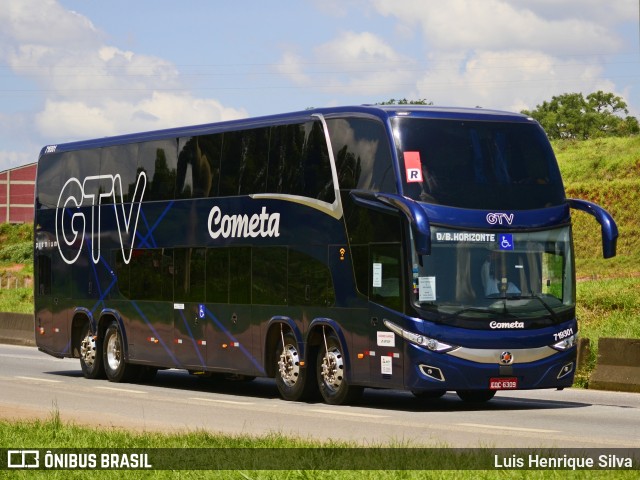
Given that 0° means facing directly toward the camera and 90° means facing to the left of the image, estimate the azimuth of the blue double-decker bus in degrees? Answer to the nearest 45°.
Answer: approximately 315°
